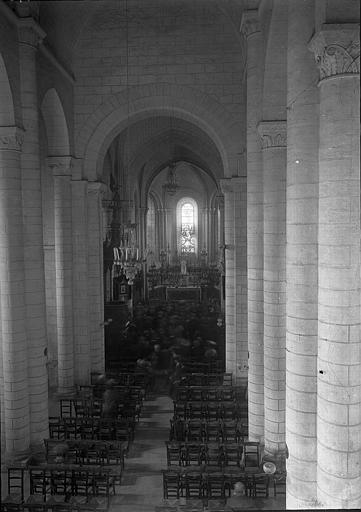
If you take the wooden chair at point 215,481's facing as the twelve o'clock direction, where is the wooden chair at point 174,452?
the wooden chair at point 174,452 is roughly at 11 o'clock from the wooden chair at point 215,481.

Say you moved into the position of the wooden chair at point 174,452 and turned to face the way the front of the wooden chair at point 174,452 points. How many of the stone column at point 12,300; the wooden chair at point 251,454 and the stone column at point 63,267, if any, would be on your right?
1

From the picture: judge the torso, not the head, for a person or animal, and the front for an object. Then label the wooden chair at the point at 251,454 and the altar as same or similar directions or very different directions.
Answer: very different directions

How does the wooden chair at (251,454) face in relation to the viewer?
away from the camera

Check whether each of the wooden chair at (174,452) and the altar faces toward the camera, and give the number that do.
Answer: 1

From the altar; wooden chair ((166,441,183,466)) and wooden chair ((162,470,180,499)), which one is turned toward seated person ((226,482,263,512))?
the altar

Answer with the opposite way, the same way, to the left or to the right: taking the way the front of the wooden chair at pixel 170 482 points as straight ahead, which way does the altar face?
the opposite way

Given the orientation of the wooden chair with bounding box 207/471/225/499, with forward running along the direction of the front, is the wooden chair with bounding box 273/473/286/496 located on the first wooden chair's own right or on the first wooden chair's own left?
on the first wooden chair's own right

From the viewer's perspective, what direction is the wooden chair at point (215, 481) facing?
away from the camera

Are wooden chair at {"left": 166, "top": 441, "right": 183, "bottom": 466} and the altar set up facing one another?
yes

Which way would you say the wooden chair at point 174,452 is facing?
away from the camera

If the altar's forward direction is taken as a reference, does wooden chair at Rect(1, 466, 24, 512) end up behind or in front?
in front

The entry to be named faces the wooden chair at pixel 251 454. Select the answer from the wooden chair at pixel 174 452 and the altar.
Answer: the altar

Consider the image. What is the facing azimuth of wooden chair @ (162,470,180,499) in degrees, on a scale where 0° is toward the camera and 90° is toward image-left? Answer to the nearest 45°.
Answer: approximately 180°

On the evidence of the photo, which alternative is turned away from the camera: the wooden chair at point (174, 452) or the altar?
the wooden chair
